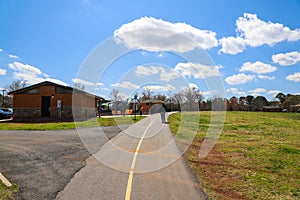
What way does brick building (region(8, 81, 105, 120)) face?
toward the camera

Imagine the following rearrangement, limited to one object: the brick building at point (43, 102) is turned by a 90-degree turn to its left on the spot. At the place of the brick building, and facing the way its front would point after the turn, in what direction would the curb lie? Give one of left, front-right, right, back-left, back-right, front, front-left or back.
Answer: right
